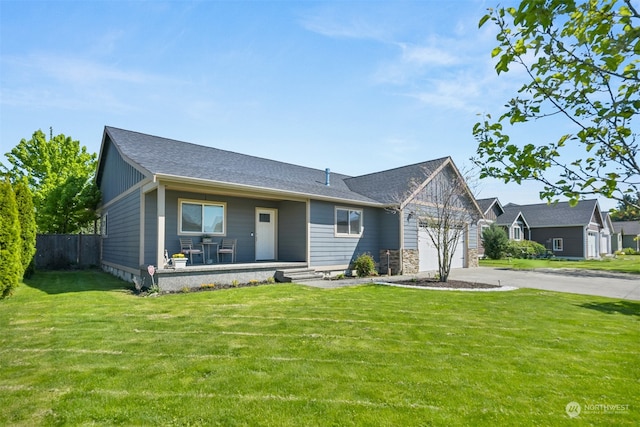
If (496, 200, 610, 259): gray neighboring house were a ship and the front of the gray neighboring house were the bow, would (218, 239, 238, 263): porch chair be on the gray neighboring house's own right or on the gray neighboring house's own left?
on the gray neighboring house's own right

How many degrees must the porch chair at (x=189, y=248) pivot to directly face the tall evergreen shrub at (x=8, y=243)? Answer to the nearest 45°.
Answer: approximately 90° to its right

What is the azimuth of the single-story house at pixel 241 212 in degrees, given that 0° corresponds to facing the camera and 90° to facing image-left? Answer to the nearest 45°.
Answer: approximately 315°

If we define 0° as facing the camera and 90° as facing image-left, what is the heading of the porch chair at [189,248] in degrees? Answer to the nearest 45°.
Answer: approximately 315°

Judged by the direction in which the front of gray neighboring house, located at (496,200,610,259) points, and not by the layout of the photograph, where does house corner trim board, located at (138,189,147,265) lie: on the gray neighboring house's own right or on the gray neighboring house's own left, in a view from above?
on the gray neighboring house's own right

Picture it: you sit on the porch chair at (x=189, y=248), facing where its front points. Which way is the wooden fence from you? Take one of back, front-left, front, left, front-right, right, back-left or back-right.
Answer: back

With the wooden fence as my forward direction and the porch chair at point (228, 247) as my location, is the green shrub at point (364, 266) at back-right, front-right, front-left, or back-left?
back-right

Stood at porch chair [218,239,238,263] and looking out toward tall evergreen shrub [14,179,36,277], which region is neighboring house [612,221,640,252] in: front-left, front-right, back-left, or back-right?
back-right
